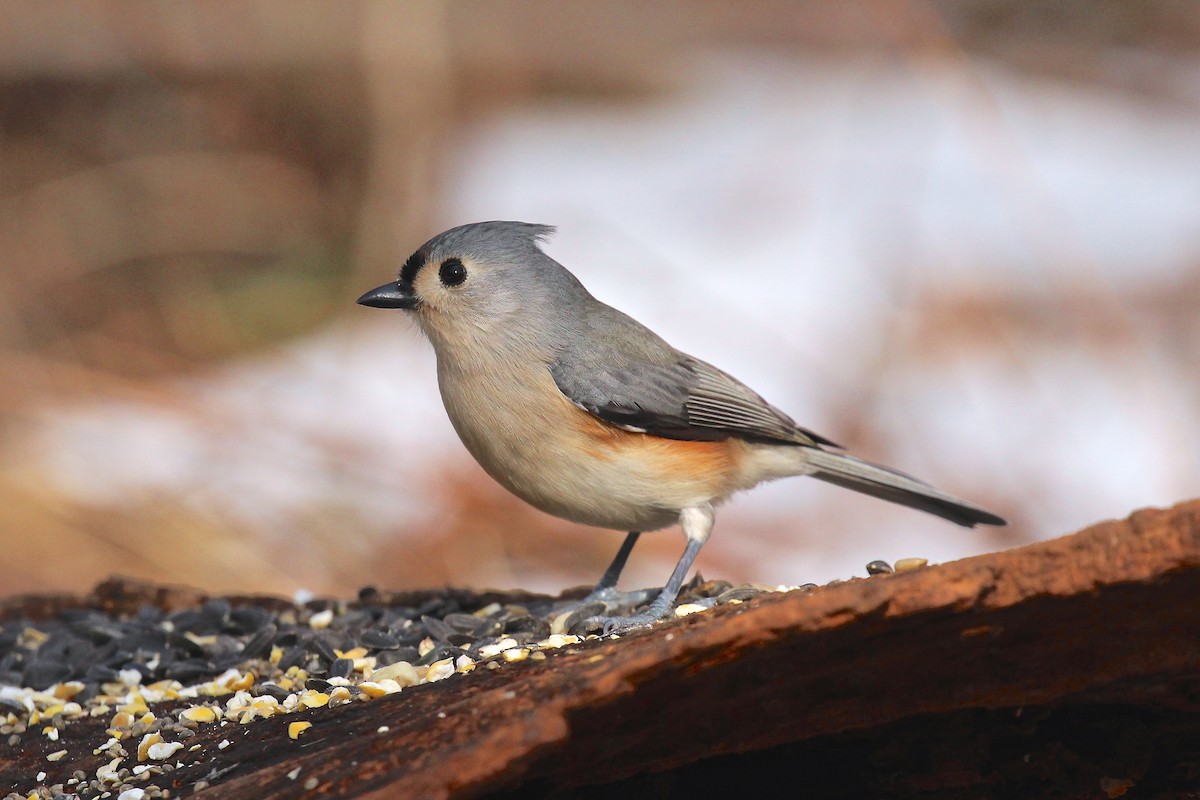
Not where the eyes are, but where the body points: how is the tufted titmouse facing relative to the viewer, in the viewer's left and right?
facing to the left of the viewer

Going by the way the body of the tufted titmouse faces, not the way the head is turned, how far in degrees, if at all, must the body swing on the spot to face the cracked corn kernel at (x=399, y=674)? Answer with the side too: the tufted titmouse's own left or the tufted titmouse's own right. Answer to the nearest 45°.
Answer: approximately 45° to the tufted titmouse's own left

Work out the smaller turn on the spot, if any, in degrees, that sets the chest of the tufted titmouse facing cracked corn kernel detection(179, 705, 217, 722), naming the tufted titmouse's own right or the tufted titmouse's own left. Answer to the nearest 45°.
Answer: approximately 45° to the tufted titmouse's own left

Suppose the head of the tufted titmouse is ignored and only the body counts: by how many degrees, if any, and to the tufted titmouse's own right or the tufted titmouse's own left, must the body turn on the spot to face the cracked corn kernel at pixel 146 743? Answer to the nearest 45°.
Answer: approximately 45° to the tufted titmouse's own left
